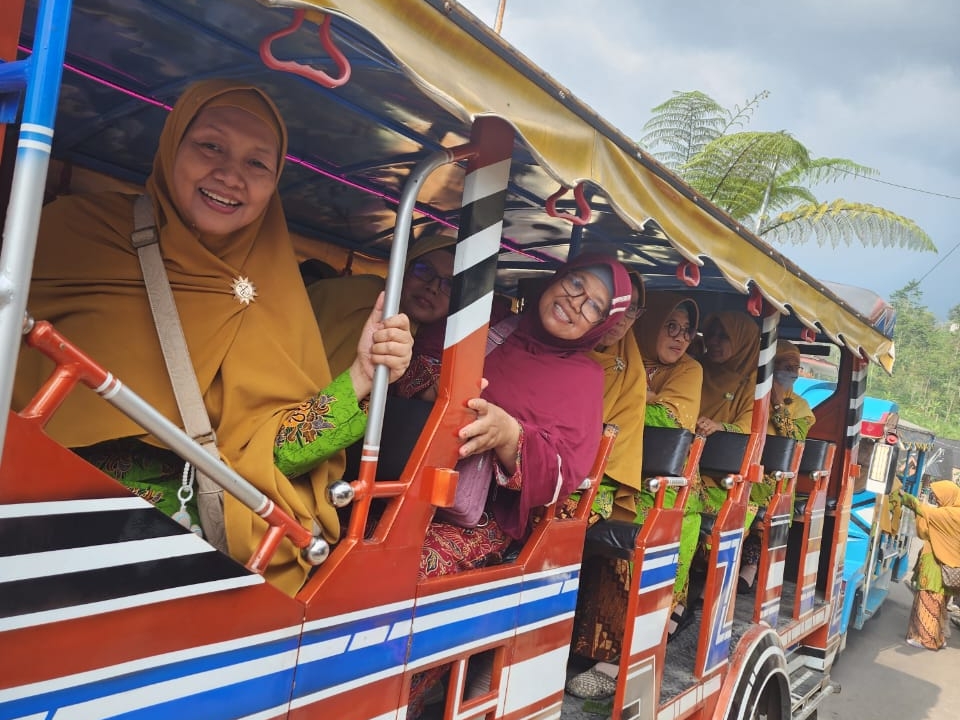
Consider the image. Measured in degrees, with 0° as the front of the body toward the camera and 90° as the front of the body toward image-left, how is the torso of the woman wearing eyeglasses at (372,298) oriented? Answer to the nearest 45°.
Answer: approximately 0°

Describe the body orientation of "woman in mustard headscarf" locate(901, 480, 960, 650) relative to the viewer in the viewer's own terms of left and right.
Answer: facing to the left of the viewer

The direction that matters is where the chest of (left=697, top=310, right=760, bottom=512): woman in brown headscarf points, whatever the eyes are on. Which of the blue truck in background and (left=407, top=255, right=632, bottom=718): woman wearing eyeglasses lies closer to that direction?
the woman wearing eyeglasses

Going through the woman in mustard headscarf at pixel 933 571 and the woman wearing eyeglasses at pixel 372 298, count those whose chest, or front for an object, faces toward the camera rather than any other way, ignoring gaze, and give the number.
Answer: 1

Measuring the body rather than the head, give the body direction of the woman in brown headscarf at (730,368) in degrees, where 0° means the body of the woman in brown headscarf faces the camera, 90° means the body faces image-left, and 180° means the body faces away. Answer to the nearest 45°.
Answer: approximately 45°

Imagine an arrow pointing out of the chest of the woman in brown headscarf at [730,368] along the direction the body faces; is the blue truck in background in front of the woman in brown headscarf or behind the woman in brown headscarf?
behind

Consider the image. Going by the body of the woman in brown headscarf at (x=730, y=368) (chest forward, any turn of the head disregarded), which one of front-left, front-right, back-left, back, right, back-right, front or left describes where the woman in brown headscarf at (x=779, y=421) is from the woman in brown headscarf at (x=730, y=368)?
back

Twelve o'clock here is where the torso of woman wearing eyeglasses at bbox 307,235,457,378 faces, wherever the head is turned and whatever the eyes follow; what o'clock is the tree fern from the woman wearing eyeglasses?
The tree fern is roughly at 7 o'clock from the woman wearing eyeglasses.

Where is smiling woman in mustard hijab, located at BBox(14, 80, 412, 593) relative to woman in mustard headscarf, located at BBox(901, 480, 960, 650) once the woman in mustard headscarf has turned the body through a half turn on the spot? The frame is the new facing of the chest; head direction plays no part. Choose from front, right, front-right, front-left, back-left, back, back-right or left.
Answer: right

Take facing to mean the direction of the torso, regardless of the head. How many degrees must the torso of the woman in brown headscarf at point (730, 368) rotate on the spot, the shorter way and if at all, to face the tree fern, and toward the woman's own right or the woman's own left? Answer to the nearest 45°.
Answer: approximately 135° to the woman's own right

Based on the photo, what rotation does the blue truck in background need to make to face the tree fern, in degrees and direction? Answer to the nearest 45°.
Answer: approximately 135° to its right
